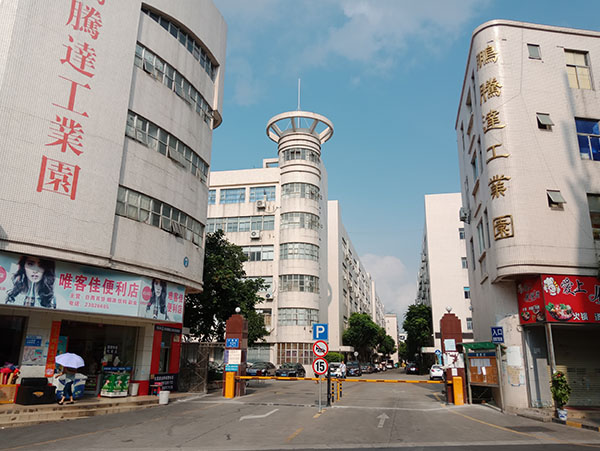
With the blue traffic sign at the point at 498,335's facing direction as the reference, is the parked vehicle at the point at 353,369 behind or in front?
behind

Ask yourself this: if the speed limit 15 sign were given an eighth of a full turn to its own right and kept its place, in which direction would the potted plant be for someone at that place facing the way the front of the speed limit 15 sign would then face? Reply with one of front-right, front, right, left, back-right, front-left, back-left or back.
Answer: back-left

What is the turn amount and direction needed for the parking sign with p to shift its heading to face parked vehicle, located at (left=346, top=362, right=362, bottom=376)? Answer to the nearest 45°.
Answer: approximately 180°

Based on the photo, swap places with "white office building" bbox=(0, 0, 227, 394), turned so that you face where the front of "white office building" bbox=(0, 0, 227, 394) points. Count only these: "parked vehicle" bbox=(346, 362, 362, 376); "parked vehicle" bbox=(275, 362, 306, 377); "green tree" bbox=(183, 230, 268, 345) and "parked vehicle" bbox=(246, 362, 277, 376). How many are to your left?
4

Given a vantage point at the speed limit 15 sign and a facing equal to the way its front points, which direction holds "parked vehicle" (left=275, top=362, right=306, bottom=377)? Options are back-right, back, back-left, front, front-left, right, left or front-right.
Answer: back

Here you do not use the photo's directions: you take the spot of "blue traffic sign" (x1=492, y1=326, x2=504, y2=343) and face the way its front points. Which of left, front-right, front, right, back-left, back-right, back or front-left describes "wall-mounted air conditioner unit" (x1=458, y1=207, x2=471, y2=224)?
back

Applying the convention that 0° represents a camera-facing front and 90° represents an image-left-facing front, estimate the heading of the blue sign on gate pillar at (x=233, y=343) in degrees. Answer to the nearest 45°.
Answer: approximately 0°

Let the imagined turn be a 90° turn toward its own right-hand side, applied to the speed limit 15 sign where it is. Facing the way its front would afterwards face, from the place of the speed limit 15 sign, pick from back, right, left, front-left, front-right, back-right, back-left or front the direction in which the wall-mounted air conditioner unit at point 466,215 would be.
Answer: back-right

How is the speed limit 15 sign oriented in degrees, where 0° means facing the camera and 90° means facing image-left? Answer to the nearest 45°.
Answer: approximately 0°

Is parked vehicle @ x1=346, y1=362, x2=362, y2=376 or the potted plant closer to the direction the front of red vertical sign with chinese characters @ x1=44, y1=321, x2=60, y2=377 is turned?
the potted plant
